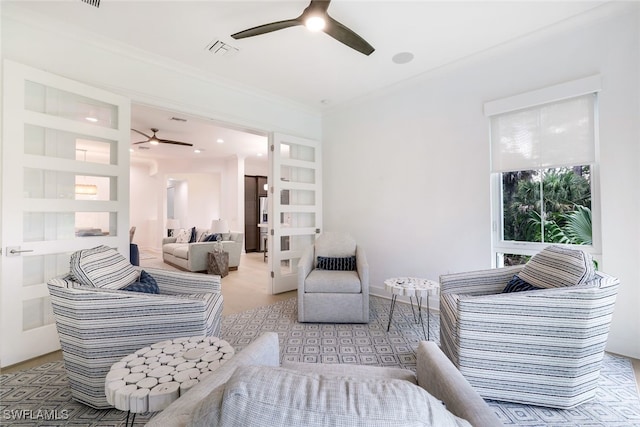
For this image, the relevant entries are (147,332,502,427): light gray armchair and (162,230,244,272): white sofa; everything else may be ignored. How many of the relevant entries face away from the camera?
1

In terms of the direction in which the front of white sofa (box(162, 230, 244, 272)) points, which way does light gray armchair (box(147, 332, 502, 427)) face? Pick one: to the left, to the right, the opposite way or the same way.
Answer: the opposite way

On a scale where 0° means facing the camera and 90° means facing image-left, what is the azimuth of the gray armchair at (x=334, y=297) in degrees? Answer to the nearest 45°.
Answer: approximately 0°

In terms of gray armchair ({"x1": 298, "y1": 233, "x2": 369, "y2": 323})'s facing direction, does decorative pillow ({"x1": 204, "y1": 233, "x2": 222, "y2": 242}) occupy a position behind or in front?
behind

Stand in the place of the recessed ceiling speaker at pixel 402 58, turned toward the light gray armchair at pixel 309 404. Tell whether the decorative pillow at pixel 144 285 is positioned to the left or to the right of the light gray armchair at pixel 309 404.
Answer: right

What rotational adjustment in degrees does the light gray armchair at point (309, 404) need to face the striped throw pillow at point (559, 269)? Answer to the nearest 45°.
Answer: approximately 45° to its right

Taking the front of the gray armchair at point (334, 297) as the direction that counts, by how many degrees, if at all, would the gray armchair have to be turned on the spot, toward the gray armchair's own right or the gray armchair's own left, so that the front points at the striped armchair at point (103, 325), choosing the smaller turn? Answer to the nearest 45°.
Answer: approximately 45° to the gray armchair's own right

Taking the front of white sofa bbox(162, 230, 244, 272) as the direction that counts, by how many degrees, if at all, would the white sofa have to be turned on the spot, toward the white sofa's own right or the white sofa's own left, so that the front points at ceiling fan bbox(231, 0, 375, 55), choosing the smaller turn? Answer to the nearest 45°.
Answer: approximately 45° to the white sofa's own left

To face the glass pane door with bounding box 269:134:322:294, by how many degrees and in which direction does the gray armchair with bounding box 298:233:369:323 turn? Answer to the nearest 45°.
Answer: approximately 135° to its right

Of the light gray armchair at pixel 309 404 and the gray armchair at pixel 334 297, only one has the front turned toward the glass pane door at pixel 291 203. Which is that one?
the light gray armchair

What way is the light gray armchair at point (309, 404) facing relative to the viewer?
away from the camera

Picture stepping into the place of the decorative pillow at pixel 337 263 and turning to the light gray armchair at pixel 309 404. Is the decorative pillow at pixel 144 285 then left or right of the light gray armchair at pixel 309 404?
right

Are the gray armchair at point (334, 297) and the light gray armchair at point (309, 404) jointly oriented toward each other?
yes
